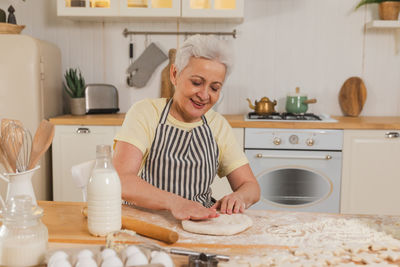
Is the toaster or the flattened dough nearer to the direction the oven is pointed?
the flattened dough

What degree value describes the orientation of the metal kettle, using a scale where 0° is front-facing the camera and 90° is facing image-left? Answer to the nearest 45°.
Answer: approximately 90°

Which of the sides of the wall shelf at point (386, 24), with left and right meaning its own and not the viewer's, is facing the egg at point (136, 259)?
front

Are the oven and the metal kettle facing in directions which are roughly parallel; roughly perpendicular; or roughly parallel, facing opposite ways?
roughly perpendicular

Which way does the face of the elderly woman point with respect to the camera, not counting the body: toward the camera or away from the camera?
toward the camera

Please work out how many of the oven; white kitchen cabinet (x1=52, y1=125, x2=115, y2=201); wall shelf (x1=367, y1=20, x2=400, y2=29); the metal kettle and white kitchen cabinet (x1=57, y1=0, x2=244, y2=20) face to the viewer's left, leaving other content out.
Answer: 1

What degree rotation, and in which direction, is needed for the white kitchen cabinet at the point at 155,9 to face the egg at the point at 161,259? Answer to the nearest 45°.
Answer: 0° — it already faces it

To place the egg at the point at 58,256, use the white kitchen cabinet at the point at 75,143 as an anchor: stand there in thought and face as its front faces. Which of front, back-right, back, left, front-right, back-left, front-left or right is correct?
front

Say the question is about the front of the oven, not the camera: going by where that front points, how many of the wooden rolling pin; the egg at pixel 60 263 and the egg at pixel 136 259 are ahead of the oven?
3

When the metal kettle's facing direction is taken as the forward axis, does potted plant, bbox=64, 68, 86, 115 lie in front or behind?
in front

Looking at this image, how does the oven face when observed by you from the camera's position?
facing the viewer

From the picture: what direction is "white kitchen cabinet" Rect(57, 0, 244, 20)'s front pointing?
toward the camera

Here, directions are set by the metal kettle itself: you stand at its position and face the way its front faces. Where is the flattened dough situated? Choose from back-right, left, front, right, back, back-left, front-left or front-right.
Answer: left

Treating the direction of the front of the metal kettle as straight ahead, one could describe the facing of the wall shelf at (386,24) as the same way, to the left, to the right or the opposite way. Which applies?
to the left

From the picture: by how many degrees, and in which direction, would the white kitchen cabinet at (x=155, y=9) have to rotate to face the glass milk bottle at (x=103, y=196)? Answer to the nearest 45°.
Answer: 0° — it already faces it

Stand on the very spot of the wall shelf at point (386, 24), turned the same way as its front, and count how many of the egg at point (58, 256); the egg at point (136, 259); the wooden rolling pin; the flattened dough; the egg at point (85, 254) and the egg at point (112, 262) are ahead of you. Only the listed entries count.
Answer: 6

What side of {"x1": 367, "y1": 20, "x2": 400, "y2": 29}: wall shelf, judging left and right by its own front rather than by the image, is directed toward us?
front

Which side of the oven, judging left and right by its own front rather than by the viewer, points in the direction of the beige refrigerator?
right

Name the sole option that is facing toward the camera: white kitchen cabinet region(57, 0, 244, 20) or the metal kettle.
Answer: the white kitchen cabinet
